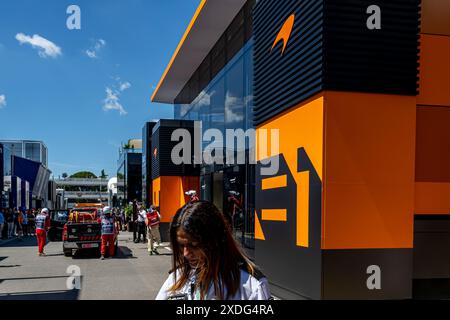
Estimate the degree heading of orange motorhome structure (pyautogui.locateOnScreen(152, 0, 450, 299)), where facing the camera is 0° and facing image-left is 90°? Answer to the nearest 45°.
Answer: approximately 45°

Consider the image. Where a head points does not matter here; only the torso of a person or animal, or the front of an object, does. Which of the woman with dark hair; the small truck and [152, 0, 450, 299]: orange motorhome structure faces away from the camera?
the small truck

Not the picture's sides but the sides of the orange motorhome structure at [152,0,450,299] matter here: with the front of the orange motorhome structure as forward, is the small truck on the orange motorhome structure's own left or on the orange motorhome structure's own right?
on the orange motorhome structure's own right

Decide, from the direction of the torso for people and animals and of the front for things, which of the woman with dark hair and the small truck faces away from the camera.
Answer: the small truck

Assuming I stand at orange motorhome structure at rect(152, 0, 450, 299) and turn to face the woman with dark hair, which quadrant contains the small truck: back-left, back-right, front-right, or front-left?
back-right

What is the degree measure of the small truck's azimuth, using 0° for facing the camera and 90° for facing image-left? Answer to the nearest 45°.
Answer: approximately 180°

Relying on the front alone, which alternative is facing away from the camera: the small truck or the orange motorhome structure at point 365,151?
the small truck
